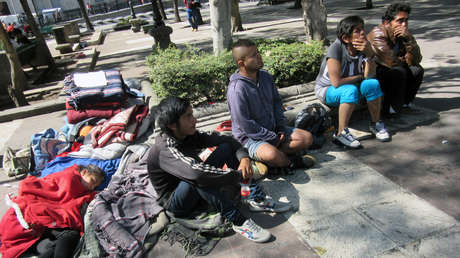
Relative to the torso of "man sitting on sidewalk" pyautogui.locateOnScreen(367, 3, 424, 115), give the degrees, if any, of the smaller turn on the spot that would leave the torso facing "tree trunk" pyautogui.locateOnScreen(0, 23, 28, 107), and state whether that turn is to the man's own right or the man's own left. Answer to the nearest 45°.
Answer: approximately 135° to the man's own right

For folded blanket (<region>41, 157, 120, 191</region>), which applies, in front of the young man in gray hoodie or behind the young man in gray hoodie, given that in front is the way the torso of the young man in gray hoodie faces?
behind

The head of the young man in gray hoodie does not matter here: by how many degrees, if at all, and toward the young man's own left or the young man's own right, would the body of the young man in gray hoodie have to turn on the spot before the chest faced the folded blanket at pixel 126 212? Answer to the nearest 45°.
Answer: approximately 90° to the young man's own right

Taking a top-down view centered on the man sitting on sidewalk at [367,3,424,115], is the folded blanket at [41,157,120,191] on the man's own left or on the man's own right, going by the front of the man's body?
on the man's own right

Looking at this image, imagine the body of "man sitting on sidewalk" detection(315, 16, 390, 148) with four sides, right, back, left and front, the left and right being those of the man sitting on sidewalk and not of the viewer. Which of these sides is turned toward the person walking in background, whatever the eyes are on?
back

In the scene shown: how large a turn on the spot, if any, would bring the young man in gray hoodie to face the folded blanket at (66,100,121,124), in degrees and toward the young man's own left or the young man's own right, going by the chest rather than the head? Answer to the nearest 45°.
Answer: approximately 180°

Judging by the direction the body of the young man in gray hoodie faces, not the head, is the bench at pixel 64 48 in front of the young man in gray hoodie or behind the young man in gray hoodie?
behind

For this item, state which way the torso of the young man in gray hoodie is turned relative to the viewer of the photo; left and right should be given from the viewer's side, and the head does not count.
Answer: facing the viewer and to the right of the viewer

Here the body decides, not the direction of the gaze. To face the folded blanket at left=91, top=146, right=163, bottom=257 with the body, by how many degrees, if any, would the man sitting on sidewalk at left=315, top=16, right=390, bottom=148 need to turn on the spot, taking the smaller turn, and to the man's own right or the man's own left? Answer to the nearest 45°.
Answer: approximately 90° to the man's own right

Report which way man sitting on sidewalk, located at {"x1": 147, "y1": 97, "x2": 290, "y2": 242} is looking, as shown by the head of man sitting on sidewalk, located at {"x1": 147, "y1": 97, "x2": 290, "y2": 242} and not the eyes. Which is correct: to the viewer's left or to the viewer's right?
to the viewer's right

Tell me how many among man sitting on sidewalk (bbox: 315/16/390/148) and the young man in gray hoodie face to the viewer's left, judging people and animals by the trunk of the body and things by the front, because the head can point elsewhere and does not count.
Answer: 0
